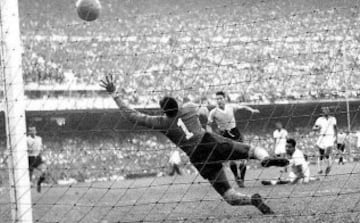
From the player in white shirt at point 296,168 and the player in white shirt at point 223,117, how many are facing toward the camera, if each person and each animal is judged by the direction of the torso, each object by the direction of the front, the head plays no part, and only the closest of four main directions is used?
1

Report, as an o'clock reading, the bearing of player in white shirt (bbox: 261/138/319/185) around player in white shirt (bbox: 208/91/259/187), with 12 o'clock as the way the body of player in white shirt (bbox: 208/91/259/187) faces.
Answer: player in white shirt (bbox: 261/138/319/185) is roughly at 8 o'clock from player in white shirt (bbox: 208/91/259/187).

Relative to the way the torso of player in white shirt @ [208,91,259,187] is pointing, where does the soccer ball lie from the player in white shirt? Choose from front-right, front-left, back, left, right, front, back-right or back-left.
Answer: front-right

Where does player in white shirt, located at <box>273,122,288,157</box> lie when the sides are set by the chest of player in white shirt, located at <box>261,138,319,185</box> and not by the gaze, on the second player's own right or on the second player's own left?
on the second player's own right

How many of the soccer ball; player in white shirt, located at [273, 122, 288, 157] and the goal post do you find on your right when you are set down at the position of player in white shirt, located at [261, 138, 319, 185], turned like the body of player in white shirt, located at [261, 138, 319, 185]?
1

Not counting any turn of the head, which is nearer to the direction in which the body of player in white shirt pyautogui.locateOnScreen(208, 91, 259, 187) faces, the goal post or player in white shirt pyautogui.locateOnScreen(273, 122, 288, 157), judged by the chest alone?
the goal post

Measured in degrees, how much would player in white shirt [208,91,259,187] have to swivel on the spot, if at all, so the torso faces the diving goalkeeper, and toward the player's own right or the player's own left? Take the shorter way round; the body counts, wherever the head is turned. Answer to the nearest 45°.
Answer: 0° — they already face them

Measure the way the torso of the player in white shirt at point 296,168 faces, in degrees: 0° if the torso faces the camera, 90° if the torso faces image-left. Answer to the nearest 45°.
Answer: approximately 90°

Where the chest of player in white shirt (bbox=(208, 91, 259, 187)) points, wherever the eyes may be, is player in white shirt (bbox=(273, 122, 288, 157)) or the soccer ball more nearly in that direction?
the soccer ball

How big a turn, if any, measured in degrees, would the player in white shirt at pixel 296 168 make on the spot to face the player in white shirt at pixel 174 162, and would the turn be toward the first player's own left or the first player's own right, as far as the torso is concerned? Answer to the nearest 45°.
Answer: approximately 45° to the first player's own right
